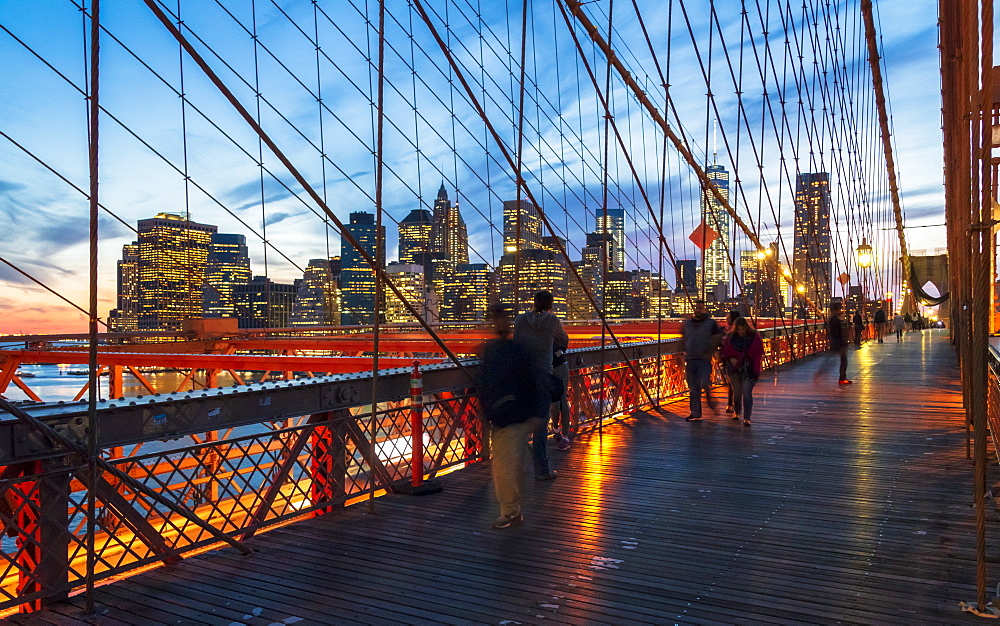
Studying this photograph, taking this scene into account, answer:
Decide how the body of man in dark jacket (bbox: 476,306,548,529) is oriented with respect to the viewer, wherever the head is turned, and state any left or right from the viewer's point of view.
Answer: facing away from the viewer and to the left of the viewer

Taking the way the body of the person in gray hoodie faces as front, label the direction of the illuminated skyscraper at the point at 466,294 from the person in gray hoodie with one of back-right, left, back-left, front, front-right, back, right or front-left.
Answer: front-left

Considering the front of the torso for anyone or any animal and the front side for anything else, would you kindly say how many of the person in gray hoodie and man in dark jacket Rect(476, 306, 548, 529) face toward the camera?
0

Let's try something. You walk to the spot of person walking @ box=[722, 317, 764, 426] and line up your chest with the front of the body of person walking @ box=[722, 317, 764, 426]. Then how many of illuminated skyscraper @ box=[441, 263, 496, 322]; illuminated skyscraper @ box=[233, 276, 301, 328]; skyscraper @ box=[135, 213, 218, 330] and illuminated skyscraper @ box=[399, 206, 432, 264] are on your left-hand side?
0

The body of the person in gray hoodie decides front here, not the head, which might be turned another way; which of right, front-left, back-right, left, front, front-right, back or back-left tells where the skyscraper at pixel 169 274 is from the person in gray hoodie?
left

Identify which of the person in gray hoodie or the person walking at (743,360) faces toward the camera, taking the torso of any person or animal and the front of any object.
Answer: the person walking

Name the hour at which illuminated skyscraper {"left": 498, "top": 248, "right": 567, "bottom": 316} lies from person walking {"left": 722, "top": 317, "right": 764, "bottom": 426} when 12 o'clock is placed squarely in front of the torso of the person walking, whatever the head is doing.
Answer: The illuminated skyscraper is roughly at 5 o'clock from the person walking.

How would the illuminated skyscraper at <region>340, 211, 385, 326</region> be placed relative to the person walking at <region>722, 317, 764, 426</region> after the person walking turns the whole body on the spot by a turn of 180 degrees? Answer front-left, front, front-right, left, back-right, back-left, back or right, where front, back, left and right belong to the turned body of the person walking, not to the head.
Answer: front-left

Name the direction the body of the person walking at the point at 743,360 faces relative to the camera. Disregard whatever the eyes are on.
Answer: toward the camera

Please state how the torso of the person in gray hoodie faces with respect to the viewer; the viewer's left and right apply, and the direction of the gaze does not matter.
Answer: facing away from the viewer and to the right of the viewer

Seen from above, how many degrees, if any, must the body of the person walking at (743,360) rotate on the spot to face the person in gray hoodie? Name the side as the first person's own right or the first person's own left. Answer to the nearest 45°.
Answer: approximately 45° to the first person's own right

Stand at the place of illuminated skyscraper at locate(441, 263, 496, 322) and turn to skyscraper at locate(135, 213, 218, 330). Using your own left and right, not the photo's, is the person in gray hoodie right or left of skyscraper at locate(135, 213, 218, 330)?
left

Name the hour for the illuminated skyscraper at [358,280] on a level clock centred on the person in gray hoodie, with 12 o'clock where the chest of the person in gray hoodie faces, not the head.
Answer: The illuminated skyscraper is roughly at 10 o'clock from the person in gray hoodie.

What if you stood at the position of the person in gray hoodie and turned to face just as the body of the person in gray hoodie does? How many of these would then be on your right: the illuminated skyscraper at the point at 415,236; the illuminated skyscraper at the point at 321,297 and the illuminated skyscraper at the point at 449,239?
0

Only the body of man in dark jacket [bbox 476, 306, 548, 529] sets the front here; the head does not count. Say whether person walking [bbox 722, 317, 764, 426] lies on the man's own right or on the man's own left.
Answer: on the man's own right

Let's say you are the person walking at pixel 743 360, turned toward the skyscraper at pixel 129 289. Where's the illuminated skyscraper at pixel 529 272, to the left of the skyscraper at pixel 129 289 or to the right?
right

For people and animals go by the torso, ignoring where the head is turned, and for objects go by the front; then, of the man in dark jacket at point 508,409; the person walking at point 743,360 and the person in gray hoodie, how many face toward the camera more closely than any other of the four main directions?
1
